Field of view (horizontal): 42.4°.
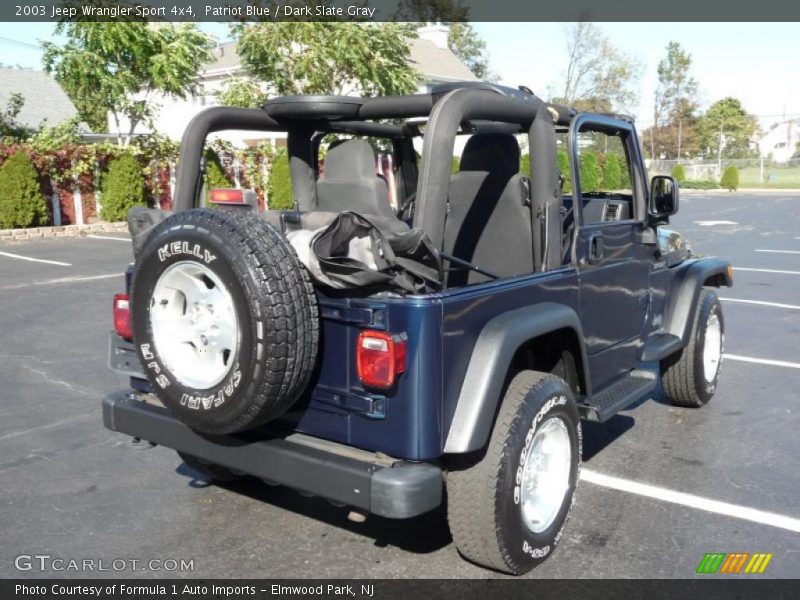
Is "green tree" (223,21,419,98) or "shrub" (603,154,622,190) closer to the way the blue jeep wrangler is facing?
the shrub

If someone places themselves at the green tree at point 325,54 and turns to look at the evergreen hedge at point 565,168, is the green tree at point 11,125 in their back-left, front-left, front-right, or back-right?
back-right

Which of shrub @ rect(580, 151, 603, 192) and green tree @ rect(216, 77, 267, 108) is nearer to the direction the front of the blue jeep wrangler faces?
the shrub

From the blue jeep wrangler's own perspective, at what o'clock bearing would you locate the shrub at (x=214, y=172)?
The shrub is roughly at 10 o'clock from the blue jeep wrangler.

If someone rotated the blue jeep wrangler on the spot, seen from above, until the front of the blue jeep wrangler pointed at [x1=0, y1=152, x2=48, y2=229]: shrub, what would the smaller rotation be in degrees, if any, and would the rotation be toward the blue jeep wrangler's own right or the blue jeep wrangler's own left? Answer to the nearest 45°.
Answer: approximately 90° to the blue jeep wrangler's own left

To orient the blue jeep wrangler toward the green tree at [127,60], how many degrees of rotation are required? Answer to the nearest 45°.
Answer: approximately 45° to its left

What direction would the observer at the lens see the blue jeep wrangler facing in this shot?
facing away from the viewer and to the right of the viewer

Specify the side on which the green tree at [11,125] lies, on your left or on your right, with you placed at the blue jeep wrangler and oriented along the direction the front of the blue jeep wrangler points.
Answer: on your left

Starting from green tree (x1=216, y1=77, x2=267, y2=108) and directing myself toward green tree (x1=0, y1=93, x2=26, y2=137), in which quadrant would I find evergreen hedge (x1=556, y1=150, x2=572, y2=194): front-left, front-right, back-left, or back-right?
back-left

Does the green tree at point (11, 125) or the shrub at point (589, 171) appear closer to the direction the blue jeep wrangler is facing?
the shrub
